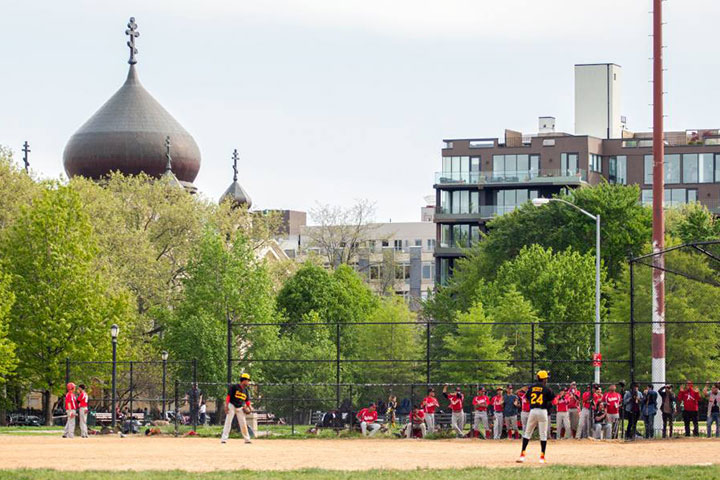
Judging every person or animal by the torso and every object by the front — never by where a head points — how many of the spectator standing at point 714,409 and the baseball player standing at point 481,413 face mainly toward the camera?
2

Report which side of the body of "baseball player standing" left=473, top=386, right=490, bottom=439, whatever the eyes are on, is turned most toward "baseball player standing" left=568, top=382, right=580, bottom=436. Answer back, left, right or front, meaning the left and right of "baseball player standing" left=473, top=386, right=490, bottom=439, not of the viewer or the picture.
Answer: left

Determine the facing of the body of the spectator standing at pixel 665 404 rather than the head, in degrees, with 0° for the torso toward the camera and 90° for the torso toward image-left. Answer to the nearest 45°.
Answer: approximately 0°

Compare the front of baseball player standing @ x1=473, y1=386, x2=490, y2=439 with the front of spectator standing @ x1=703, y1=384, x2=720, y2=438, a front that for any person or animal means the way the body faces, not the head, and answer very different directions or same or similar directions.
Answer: same or similar directions

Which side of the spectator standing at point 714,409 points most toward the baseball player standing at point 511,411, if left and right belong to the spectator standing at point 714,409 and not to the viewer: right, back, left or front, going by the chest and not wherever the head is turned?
right

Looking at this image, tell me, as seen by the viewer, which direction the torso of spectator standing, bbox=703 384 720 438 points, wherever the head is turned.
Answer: toward the camera

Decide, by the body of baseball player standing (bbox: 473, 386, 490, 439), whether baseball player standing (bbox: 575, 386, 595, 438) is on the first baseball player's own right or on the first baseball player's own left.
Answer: on the first baseball player's own left

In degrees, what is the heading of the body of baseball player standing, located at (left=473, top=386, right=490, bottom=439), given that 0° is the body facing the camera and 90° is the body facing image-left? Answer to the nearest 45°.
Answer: approximately 0°

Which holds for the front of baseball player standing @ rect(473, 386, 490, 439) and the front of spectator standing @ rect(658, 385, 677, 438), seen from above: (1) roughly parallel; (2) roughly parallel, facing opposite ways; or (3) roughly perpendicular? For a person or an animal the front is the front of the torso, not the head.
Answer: roughly parallel

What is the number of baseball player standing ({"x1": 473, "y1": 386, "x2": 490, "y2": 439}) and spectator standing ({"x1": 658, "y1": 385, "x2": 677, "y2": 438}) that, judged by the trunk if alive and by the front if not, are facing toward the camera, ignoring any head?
2

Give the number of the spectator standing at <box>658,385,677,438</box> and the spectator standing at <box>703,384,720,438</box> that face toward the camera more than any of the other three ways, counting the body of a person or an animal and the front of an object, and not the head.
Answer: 2

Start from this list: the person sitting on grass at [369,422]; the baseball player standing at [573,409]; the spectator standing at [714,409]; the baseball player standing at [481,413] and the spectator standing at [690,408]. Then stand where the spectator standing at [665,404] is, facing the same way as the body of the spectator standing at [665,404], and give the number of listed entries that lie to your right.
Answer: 3

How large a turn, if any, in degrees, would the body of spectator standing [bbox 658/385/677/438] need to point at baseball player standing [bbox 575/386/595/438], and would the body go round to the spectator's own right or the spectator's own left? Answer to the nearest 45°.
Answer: approximately 90° to the spectator's own right
